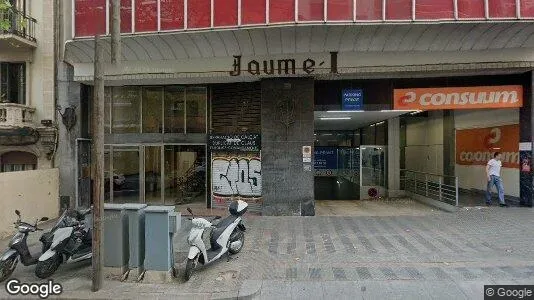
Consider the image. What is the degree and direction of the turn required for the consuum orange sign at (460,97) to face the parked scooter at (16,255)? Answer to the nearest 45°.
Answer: approximately 45° to its right

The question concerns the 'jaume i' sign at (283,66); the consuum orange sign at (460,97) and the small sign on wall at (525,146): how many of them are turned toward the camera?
3

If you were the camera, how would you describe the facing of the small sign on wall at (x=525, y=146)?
facing the viewer

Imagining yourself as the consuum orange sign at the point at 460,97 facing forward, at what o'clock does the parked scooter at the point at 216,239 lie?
The parked scooter is roughly at 1 o'clock from the consuum orange sign.

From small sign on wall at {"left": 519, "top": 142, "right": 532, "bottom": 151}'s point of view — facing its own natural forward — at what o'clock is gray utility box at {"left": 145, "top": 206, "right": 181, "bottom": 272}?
The gray utility box is roughly at 1 o'clock from the small sign on wall.

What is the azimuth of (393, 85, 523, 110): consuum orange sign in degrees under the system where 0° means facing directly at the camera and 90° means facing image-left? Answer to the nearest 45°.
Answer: approximately 0°

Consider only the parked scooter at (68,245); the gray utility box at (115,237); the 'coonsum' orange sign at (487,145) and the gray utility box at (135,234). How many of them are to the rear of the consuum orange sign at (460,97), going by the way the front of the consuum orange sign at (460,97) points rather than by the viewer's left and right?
1

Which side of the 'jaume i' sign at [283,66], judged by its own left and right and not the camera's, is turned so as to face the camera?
front

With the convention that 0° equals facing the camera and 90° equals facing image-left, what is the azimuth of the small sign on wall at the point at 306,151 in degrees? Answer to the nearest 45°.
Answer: approximately 0°

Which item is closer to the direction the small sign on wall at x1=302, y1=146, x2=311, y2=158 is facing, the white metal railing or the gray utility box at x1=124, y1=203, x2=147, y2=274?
the gray utility box

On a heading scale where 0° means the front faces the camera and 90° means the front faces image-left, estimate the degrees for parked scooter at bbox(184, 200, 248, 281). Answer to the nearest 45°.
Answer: approximately 45°

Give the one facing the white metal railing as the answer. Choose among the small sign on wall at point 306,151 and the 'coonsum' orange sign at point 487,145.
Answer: the 'coonsum' orange sign

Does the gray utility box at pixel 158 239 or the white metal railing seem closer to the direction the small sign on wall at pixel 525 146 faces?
the gray utility box

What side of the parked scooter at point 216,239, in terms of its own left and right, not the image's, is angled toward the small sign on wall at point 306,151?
back

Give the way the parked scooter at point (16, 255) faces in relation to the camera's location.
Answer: facing the viewer and to the left of the viewer
